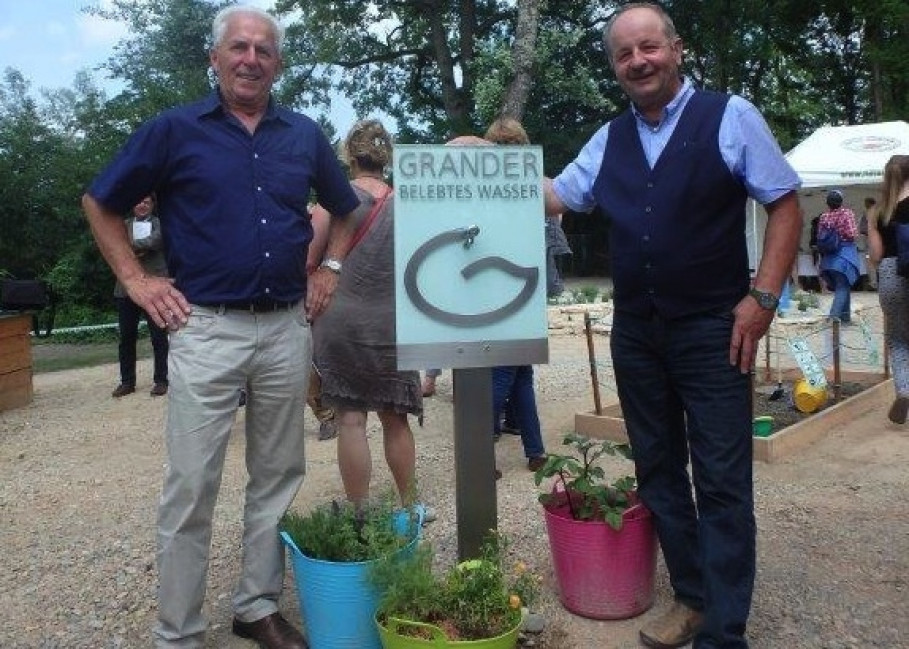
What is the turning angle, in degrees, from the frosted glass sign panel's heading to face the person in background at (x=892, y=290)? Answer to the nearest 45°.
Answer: approximately 135° to its left

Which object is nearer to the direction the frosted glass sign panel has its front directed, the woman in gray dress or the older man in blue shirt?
the older man in blue shirt

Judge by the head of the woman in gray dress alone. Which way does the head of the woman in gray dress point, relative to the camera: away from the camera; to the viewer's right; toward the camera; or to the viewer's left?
away from the camera

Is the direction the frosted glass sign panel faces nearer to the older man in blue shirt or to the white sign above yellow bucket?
the older man in blue shirt

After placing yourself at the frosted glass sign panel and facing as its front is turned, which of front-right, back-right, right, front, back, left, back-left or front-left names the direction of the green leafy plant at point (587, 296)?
back

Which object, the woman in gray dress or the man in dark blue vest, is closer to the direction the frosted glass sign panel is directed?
the man in dark blue vest

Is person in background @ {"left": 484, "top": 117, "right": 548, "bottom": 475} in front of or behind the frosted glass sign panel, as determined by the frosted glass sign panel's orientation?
behind

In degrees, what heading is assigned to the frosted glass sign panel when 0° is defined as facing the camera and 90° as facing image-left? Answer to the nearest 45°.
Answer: approximately 0°

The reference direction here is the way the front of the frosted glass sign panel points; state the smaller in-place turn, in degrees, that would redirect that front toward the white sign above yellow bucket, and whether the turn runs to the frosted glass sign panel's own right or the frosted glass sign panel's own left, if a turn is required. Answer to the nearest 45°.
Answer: approximately 135° to the frosted glass sign panel's own left
